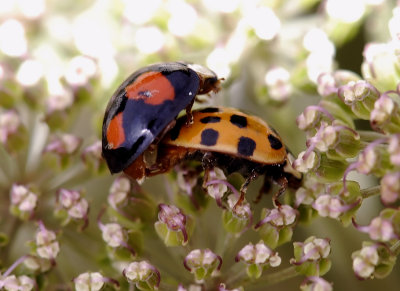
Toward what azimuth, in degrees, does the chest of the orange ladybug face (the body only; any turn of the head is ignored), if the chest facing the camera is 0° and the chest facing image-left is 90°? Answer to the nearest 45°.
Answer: approximately 270°
